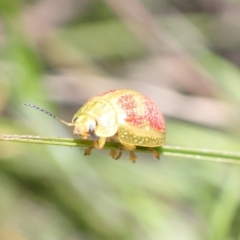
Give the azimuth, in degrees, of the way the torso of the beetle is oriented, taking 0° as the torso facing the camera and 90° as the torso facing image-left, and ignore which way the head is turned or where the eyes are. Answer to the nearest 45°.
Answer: approximately 45°
